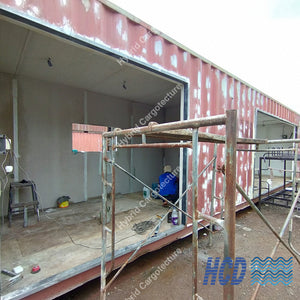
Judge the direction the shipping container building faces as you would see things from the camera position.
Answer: facing the viewer and to the right of the viewer
